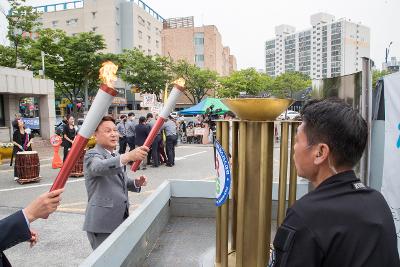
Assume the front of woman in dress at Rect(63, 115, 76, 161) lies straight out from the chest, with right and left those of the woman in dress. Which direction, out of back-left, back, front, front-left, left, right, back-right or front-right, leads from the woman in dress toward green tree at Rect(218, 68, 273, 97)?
left

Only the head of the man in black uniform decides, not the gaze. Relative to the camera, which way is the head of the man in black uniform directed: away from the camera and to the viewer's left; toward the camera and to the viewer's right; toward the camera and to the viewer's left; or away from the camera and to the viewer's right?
away from the camera and to the viewer's left

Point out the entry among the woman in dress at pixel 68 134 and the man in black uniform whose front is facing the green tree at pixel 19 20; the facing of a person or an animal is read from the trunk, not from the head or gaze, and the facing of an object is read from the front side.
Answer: the man in black uniform

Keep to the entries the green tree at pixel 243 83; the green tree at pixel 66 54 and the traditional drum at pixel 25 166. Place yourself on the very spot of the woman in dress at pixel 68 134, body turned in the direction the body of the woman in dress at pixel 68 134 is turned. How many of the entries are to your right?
1

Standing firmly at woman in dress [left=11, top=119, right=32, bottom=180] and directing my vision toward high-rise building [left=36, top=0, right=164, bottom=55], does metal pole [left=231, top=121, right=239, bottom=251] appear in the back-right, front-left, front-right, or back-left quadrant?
back-right

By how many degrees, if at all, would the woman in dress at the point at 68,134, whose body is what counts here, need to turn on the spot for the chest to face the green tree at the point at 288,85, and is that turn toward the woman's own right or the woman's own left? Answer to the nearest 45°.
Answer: approximately 90° to the woman's own left

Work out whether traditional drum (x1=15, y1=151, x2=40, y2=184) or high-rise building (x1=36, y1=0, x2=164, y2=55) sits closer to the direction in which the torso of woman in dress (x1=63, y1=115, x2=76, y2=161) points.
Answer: the traditional drum

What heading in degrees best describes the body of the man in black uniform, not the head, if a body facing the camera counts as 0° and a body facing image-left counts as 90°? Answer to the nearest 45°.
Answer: approximately 135°

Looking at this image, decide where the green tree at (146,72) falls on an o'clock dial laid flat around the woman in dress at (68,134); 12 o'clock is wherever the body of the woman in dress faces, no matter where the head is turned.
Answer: The green tree is roughly at 8 o'clock from the woman in dress.

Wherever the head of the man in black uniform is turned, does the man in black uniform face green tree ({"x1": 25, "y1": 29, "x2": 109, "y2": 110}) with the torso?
yes

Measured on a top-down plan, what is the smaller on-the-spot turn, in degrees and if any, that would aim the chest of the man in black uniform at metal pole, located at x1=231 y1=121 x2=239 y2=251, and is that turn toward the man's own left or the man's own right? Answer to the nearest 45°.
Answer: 0° — they already face it

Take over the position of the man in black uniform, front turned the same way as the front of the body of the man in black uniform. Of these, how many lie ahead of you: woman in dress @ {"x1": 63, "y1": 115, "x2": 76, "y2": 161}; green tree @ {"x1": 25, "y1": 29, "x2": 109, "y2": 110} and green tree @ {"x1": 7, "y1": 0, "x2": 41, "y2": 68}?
3

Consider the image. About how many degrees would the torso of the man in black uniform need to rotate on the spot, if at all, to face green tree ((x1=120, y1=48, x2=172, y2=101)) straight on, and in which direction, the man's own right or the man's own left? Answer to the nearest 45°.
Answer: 0° — they already face it

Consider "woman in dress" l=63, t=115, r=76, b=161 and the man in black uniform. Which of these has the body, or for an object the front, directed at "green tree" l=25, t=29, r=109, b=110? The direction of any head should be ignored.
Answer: the man in black uniform

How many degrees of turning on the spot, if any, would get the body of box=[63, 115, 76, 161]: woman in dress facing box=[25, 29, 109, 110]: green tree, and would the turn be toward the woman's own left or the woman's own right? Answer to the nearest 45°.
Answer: approximately 135° to the woman's own left
